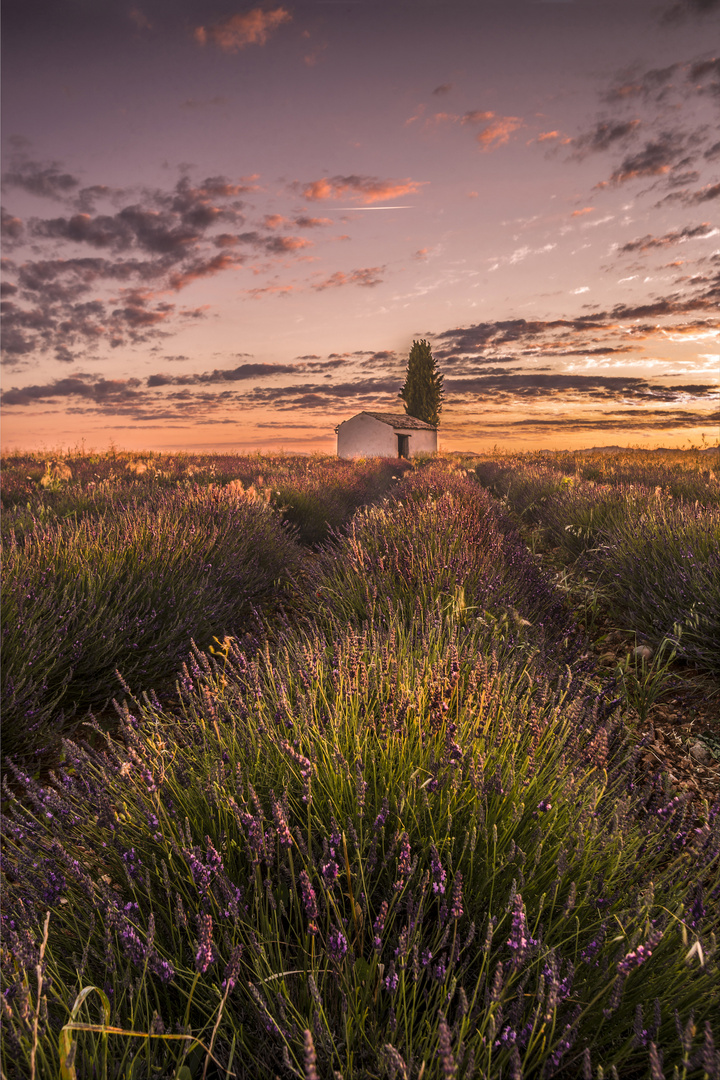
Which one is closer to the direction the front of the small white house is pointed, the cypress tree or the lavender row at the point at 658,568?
the lavender row

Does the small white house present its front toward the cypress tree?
no

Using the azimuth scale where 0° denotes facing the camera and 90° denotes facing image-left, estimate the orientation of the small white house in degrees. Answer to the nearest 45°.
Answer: approximately 315°

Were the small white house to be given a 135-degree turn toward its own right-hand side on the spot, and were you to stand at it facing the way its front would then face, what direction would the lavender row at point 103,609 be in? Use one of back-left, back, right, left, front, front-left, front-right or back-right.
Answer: left

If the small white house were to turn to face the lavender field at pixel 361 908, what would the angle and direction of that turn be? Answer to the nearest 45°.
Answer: approximately 45° to its right
